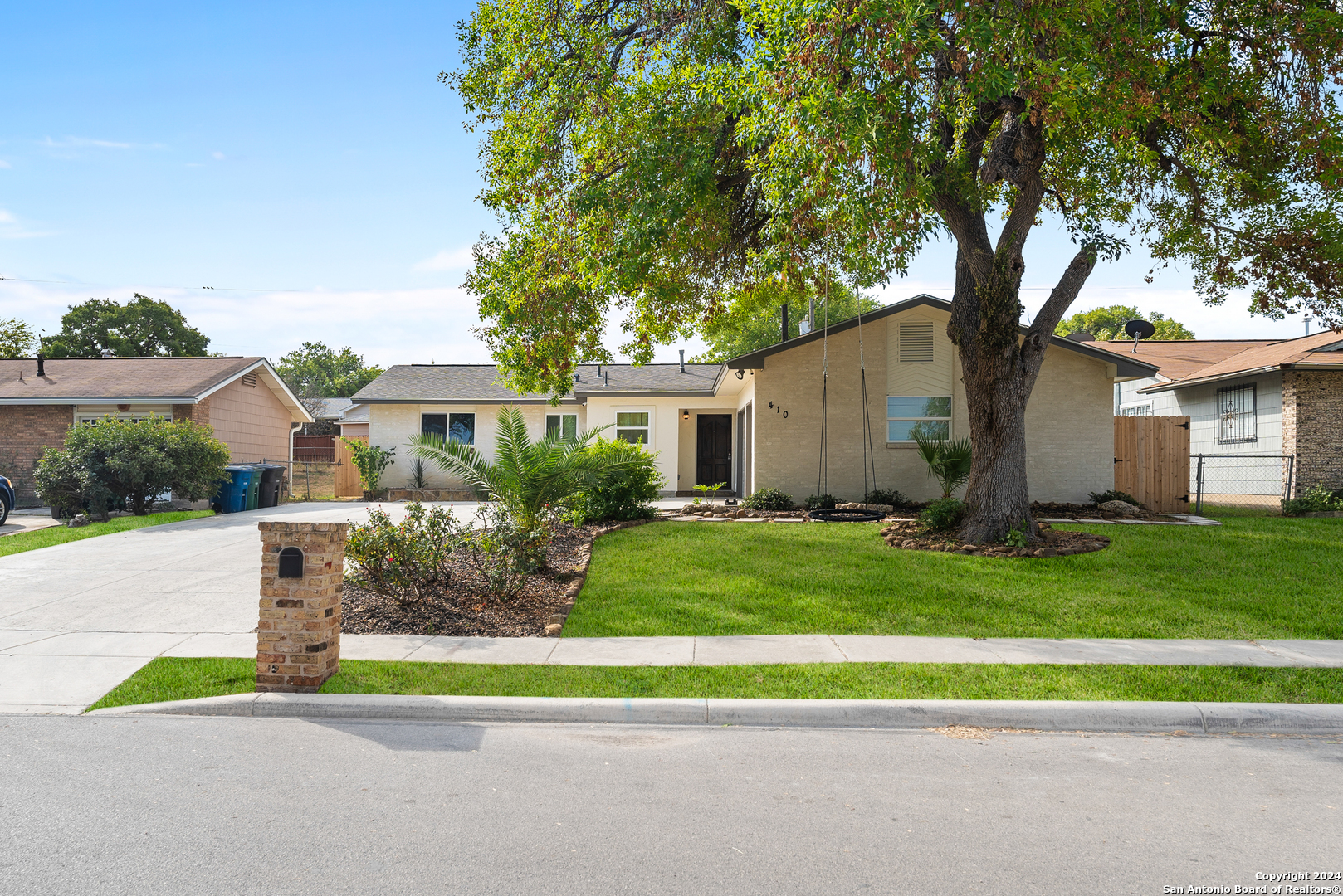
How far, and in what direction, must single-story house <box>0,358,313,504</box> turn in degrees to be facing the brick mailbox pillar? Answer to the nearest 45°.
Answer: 0° — it already faces it

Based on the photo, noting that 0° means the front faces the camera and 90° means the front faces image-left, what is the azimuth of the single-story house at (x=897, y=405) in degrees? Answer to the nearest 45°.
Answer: approximately 0°

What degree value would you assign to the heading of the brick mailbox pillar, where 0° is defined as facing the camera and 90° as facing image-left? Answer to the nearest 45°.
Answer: approximately 0°

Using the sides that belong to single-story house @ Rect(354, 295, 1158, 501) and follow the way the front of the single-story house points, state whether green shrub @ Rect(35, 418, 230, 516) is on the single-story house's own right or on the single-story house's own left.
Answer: on the single-story house's own right

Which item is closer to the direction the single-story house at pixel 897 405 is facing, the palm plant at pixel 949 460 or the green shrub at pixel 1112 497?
the palm plant

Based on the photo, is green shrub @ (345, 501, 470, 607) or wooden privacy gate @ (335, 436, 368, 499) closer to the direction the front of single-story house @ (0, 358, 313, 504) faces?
the green shrub
